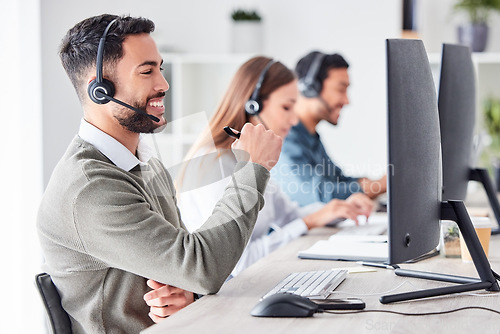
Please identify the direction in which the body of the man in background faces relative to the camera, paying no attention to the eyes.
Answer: to the viewer's right

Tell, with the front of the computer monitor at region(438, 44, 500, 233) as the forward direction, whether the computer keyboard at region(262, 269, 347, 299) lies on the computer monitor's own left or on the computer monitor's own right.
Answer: on the computer monitor's own left

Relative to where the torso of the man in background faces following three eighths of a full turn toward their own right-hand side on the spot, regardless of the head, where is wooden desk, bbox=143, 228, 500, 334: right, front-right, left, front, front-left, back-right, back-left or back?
front-left

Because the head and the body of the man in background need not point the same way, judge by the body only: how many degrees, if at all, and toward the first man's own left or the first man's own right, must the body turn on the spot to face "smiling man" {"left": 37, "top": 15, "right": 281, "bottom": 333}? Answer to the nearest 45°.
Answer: approximately 90° to the first man's own right

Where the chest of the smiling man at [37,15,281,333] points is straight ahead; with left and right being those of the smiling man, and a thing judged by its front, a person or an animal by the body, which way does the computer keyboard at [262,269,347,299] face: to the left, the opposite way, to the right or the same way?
the opposite way

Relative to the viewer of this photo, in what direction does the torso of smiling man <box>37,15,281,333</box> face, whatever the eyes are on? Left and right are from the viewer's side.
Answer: facing to the right of the viewer

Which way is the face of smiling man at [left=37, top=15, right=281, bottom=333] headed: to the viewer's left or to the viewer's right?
to the viewer's right

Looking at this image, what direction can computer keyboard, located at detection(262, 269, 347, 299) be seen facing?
to the viewer's left

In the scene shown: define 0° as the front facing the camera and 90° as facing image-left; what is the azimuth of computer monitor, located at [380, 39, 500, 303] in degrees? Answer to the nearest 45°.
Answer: approximately 90°

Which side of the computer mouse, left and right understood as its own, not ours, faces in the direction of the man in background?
left

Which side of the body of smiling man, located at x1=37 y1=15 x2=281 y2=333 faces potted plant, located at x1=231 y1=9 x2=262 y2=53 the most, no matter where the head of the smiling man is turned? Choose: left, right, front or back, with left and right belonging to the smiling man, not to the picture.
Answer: left

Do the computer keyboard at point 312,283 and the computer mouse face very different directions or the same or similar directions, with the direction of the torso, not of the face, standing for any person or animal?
very different directions
